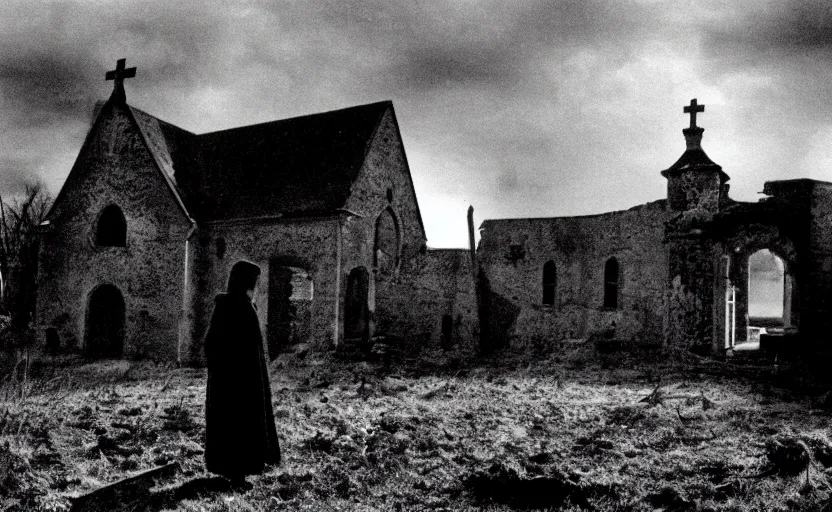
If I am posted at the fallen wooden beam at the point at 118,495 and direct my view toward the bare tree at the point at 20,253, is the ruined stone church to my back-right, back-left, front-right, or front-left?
front-right

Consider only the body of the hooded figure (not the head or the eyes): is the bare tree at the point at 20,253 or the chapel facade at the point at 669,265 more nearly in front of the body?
the chapel facade

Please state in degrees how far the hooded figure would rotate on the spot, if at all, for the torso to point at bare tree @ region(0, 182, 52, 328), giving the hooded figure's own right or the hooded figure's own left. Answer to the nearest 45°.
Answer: approximately 90° to the hooded figure's own left

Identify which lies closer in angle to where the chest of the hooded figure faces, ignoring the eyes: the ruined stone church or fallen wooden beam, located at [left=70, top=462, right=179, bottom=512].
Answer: the ruined stone church

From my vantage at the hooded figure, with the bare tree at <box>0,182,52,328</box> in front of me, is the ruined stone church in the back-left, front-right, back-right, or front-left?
front-right

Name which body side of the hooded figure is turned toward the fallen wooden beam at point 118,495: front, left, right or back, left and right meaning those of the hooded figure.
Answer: back

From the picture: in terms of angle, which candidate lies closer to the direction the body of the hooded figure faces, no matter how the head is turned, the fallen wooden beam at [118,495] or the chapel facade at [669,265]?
the chapel facade
